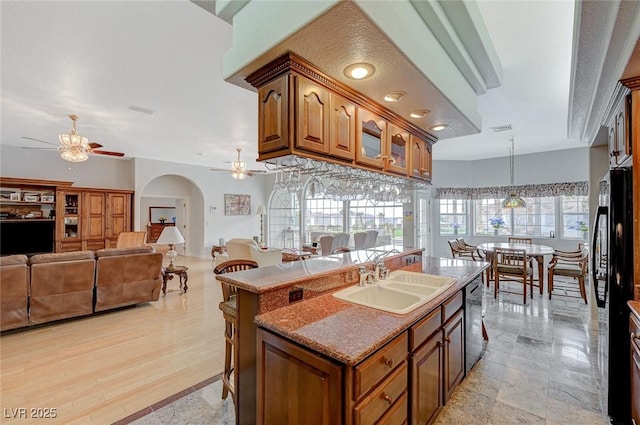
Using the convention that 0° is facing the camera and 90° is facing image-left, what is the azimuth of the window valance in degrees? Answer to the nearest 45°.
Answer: approximately 0°

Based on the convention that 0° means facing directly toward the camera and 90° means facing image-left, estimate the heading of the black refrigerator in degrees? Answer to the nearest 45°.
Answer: approximately 90°

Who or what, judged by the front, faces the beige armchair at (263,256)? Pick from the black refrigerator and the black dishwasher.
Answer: the black refrigerator

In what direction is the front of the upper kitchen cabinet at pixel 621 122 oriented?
to the viewer's left

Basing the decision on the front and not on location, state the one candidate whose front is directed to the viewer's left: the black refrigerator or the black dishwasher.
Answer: the black refrigerator

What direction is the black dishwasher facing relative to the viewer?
to the viewer's right

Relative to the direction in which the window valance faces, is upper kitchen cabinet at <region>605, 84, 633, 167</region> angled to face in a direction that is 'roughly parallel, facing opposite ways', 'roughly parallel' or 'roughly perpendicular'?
roughly perpendicular

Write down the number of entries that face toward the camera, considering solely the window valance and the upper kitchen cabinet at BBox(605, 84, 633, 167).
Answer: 1
